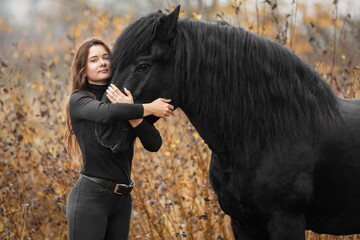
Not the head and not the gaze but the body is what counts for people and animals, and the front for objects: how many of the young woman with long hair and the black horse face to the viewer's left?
1

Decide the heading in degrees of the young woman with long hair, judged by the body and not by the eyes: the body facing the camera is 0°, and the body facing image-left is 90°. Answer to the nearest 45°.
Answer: approximately 315°

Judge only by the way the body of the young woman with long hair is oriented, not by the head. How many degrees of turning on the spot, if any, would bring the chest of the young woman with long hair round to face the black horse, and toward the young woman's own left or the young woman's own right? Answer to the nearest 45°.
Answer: approximately 45° to the young woman's own left

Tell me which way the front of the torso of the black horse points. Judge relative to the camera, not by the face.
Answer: to the viewer's left

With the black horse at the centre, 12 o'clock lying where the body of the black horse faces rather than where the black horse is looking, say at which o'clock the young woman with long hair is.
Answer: The young woman with long hair is roughly at 12 o'clock from the black horse.
